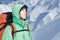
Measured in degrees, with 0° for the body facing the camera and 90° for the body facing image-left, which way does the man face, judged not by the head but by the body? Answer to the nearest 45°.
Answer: approximately 315°
